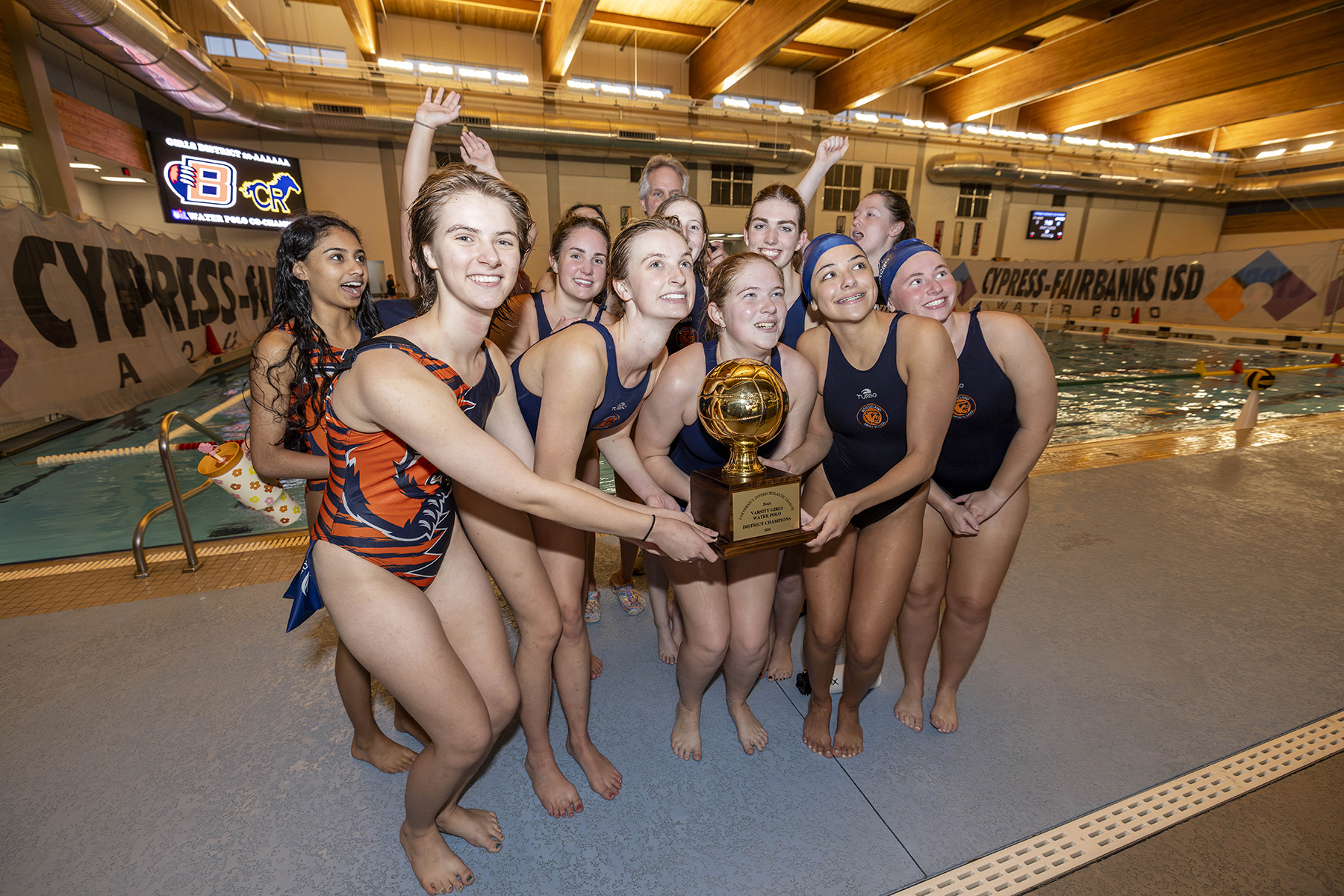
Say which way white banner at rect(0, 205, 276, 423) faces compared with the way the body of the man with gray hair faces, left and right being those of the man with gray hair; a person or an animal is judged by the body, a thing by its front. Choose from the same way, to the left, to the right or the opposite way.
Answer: to the left

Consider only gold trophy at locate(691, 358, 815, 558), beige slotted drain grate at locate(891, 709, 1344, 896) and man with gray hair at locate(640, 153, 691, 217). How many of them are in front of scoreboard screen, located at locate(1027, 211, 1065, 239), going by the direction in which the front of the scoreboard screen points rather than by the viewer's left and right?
3

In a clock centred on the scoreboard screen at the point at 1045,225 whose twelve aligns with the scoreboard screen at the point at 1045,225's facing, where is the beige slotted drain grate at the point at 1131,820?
The beige slotted drain grate is roughly at 12 o'clock from the scoreboard screen.

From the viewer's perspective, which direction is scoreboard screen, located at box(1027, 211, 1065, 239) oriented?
toward the camera

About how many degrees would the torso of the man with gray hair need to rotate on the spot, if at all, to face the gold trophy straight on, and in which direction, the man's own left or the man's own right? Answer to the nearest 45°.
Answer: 0° — they already face it

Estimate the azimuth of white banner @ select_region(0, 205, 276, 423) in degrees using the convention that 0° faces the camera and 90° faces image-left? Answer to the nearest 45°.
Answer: approximately 315°

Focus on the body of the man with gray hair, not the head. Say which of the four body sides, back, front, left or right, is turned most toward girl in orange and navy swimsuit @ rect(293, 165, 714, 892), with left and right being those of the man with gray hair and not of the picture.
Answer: front

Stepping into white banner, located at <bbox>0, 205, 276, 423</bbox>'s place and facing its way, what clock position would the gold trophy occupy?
The gold trophy is roughly at 1 o'clock from the white banner.

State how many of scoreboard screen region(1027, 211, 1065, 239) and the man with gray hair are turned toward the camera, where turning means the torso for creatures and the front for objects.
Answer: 2

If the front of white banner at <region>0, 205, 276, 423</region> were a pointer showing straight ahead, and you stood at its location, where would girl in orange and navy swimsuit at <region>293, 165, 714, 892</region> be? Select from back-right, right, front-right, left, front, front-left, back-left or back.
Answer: front-right

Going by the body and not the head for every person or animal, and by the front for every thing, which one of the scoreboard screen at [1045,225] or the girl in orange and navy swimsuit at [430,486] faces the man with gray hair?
the scoreboard screen

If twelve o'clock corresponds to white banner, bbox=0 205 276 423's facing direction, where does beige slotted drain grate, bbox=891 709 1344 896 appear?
The beige slotted drain grate is roughly at 1 o'clock from the white banner.

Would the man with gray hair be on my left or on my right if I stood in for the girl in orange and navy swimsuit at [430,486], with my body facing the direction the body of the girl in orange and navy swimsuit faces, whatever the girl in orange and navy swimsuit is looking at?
on my left
